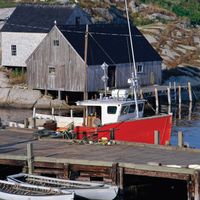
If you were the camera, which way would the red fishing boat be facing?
facing the viewer and to the right of the viewer
